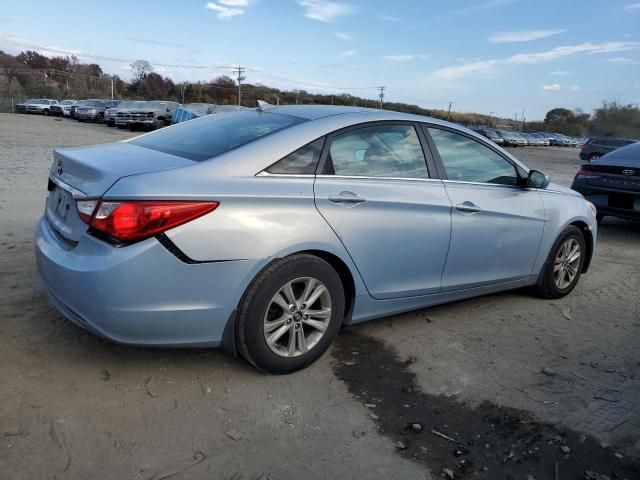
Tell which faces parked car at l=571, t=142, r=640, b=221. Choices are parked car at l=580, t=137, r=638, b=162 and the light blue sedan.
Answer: the light blue sedan

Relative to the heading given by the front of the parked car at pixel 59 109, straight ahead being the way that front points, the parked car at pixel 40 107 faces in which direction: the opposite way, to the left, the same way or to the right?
the same way

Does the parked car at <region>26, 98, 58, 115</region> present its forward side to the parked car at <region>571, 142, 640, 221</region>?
no

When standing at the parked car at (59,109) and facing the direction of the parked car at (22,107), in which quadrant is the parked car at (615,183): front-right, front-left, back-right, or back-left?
back-left

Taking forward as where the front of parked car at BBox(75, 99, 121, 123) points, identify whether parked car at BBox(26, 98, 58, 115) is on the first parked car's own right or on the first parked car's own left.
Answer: on the first parked car's own right

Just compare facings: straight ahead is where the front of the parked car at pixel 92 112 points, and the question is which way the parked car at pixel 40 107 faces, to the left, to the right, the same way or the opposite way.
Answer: the same way

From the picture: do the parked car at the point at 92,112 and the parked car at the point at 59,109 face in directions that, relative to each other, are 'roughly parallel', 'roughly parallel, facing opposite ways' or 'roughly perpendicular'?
roughly parallel

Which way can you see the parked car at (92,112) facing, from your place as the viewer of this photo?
facing the viewer and to the left of the viewer

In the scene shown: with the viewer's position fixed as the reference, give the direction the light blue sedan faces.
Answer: facing away from the viewer and to the right of the viewer

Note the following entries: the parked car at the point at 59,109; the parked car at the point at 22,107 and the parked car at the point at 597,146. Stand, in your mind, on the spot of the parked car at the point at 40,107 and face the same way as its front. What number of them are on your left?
2

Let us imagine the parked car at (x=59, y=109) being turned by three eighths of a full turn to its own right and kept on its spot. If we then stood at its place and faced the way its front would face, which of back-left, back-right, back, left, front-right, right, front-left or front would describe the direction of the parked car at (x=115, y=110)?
back

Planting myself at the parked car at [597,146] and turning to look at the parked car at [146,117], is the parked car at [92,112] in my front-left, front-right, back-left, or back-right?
front-right

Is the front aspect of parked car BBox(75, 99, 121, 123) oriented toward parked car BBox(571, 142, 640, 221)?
no

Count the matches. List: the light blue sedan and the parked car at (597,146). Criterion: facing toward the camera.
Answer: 0

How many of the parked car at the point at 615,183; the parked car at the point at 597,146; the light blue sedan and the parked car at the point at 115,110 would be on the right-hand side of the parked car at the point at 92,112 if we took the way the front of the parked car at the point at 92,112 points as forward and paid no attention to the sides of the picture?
0

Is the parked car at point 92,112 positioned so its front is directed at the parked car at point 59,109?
no

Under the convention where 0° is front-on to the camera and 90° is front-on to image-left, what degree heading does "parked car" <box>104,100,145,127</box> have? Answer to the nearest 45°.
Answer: approximately 45°

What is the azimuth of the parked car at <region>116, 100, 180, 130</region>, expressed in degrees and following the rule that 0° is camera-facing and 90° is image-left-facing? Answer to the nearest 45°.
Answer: approximately 45°

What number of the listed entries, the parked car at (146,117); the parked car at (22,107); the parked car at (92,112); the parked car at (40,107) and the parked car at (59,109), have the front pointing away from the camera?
0

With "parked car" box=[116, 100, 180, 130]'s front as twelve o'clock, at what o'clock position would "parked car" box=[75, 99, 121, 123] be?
"parked car" box=[75, 99, 121, 123] is roughly at 4 o'clock from "parked car" box=[116, 100, 180, 130].

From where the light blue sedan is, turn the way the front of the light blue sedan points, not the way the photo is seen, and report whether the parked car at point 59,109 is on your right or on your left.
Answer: on your left
